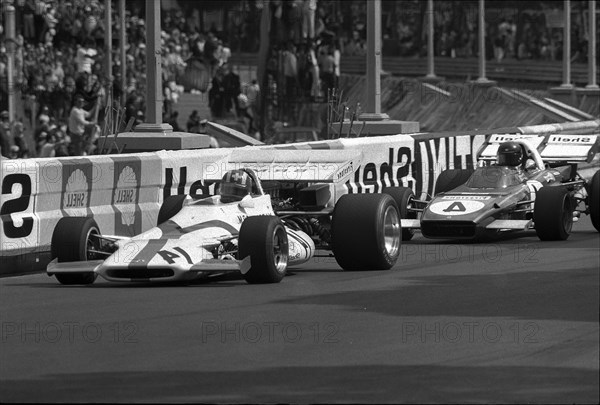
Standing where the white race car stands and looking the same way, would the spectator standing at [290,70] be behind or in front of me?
behind

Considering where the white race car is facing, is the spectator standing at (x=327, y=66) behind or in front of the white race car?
behind

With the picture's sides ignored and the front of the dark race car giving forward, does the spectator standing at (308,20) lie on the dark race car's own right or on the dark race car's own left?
on the dark race car's own right

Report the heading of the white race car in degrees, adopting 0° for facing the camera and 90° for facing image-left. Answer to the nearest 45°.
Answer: approximately 45°

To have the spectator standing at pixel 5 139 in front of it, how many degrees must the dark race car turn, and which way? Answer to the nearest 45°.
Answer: approximately 90° to its right

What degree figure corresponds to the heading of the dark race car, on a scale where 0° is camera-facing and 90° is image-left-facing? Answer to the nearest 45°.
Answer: approximately 45°

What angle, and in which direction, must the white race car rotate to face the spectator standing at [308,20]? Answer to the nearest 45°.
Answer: approximately 135° to its right
